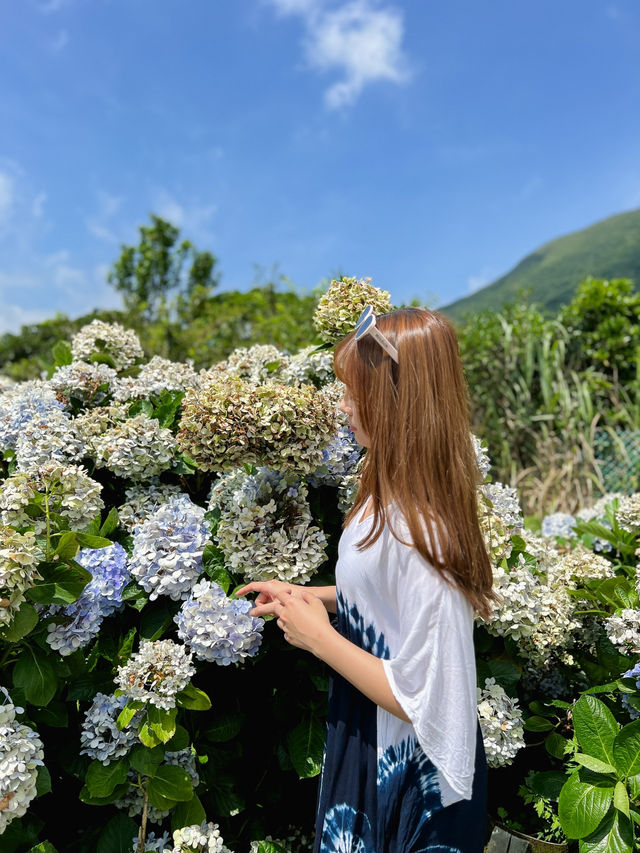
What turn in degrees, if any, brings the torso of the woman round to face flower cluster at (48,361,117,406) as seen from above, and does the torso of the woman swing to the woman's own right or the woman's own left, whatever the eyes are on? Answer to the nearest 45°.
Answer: approximately 45° to the woman's own right

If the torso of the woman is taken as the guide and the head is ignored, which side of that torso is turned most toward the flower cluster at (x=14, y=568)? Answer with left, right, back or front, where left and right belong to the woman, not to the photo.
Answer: front

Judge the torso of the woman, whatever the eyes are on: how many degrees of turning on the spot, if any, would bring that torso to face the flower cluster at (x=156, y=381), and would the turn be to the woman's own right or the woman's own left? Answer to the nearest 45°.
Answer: approximately 45° to the woman's own right

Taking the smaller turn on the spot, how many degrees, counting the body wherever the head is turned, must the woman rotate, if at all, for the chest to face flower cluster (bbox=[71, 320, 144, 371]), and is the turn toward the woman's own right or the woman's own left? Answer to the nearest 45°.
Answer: approximately 45° to the woman's own right

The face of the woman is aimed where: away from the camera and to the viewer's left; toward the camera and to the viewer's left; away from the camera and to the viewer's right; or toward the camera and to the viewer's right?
away from the camera and to the viewer's left

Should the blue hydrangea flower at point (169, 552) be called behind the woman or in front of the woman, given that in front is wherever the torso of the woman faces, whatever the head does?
in front

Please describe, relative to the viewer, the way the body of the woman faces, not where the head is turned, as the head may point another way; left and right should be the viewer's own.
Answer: facing to the left of the viewer

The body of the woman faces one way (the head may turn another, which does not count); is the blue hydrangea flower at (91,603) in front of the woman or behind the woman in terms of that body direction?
in front

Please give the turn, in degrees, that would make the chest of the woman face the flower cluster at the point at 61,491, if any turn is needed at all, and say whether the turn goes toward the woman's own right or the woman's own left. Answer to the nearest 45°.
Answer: approximately 45° to the woman's own right

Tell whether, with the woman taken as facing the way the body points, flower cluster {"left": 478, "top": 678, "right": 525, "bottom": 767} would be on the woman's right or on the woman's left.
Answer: on the woman's right
